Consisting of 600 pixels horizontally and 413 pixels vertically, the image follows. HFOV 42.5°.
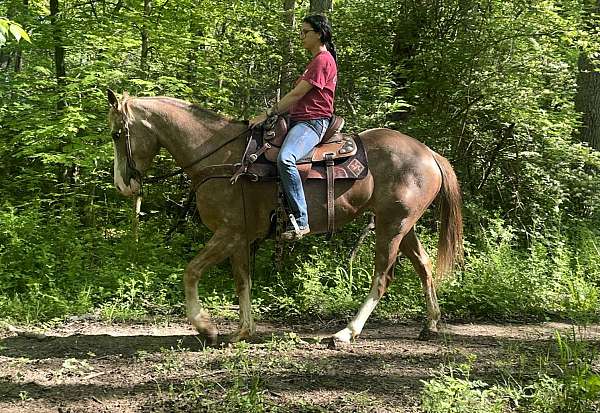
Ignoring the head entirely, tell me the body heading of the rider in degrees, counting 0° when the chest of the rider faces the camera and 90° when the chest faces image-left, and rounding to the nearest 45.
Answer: approximately 90°

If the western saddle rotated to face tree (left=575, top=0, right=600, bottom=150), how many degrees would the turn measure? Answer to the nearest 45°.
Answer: approximately 135° to its right

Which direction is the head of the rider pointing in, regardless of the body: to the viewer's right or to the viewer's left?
to the viewer's left

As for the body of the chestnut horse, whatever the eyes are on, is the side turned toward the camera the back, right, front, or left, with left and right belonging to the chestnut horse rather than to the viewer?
left

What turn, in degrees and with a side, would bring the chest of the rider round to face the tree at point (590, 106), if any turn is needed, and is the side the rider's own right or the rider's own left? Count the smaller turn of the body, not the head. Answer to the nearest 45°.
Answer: approximately 135° to the rider's own right

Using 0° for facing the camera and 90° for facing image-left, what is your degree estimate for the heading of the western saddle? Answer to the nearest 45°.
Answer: approximately 90°
